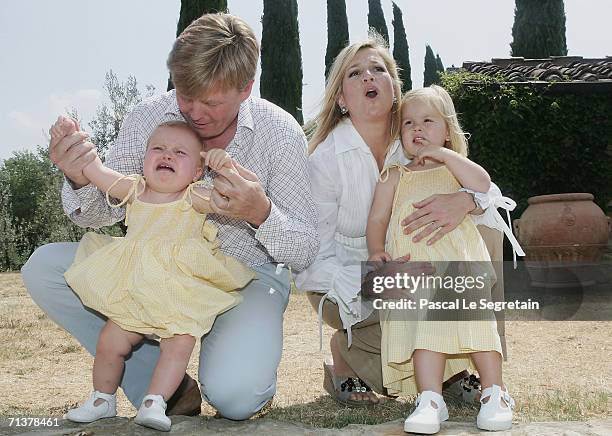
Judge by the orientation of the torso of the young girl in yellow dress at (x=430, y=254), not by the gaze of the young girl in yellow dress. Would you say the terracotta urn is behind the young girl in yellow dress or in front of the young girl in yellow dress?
behind

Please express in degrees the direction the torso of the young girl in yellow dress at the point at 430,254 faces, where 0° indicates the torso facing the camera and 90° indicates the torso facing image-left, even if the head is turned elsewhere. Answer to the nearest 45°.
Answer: approximately 0°

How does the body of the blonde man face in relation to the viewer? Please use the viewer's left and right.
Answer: facing the viewer and to the left of the viewer

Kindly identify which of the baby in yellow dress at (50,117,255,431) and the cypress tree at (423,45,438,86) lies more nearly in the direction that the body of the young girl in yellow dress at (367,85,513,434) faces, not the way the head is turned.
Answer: the baby in yellow dress

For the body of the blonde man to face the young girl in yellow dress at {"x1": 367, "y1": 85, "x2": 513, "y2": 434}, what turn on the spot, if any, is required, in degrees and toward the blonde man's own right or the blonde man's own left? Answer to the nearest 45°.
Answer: approximately 135° to the blonde man's own left

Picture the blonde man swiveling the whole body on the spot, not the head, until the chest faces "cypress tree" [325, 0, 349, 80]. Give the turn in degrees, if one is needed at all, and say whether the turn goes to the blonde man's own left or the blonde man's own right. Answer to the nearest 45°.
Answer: approximately 135° to the blonde man's own right

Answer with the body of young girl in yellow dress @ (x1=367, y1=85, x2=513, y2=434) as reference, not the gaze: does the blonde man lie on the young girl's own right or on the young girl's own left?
on the young girl's own right

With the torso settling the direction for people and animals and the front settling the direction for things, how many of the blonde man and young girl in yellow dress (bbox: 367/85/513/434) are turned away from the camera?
0

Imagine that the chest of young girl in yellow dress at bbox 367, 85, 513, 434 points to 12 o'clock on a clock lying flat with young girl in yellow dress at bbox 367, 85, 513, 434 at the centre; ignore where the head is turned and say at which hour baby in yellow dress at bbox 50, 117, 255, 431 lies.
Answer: baby in yellow dress at bbox 50, 117, 255, 431 is roughly at 2 o'clock from young girl in yellow dress at bbox 367, 85, 513, 434.

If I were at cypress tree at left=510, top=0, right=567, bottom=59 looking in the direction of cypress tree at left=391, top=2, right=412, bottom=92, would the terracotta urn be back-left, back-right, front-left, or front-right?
back-left

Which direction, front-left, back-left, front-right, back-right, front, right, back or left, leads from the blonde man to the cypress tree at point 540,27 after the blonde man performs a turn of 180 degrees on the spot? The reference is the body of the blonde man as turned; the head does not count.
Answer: front

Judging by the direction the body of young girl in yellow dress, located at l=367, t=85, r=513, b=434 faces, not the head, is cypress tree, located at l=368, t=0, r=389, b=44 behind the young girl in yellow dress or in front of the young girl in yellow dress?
behind

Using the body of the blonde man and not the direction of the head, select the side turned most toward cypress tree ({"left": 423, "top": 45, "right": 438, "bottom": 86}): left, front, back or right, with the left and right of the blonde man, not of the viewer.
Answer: back
